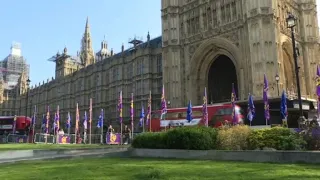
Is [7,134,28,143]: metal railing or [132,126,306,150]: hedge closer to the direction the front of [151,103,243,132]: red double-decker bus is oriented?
the hedge

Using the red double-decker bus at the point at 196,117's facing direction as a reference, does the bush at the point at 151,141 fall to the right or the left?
on its right

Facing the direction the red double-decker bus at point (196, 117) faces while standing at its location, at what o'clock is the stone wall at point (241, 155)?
The stone wall is roughly at 3 o'clock from the red double-decker bus.

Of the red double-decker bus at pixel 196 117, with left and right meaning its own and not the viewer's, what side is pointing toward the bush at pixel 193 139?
right

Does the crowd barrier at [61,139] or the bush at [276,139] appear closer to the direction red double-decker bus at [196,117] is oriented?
the bush

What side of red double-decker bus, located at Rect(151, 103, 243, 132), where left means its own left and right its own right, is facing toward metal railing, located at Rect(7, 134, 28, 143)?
back
